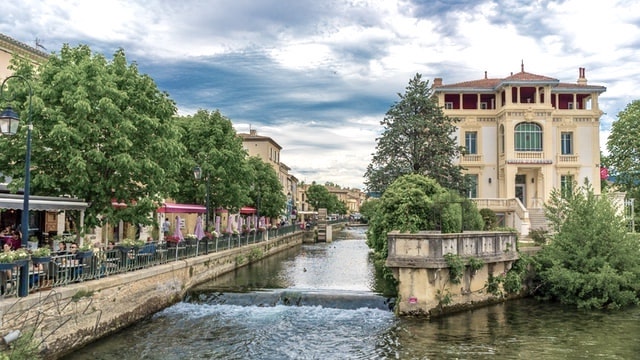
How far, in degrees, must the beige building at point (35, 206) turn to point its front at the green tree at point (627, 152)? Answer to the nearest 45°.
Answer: approximately 45° to its left

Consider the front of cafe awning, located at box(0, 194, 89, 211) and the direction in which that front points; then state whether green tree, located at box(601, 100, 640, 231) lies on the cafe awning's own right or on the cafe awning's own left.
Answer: on the cafe awning's own left

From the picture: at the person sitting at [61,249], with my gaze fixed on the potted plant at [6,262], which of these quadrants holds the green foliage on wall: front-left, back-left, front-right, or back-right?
back-left

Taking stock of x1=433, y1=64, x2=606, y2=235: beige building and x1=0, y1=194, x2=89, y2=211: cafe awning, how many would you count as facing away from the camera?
0

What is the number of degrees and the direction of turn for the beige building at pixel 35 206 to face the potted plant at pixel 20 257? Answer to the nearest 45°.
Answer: approximately 45° to its right

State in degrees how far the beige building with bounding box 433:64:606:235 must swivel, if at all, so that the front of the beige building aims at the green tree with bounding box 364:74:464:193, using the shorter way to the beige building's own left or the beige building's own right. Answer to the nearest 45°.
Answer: approximately 45° to the beige building's own right

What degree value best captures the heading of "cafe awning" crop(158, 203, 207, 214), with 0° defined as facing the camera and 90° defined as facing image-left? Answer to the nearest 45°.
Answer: approximately 315°

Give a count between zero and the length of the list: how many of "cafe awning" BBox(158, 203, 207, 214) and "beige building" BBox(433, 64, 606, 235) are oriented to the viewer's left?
0

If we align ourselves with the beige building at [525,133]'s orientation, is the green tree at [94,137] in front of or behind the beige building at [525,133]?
in front

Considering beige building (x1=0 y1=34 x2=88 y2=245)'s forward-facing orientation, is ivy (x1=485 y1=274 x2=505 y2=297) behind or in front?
in front

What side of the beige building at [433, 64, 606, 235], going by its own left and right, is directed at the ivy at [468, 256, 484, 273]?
front

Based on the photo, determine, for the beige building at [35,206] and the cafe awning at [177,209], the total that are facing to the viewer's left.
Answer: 0

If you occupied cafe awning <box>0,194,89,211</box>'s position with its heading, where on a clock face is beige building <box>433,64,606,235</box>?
The beige building is roughly at 10 o'clock from the cafe awning.

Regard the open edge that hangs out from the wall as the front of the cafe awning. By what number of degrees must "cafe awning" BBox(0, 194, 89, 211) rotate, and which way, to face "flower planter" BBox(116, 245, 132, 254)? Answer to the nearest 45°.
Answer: approximately 45° to its left

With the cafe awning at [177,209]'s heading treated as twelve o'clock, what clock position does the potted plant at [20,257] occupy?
The potted plant is roughly at 2 o'clock from the cafe awning.

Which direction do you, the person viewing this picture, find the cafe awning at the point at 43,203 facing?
facing the viewer and to the right of the viewer

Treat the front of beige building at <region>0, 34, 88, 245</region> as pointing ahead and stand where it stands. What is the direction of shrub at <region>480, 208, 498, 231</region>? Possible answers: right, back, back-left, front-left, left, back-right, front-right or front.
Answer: front-left

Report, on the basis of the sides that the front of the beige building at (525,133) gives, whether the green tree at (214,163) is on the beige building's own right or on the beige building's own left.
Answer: on the beige building's own right
